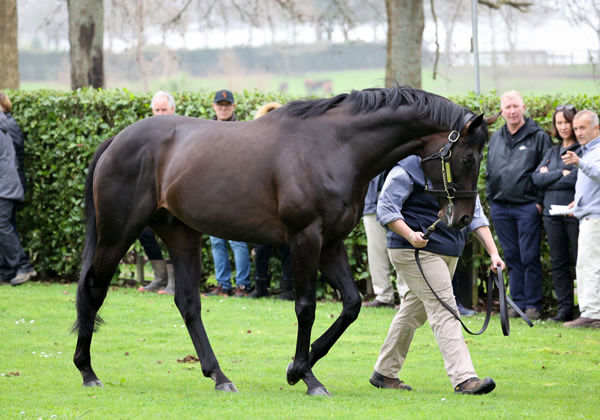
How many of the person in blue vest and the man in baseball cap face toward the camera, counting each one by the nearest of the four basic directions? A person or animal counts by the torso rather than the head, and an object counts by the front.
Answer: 1

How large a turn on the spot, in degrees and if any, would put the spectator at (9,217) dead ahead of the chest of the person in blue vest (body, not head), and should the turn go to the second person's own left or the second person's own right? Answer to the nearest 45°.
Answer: approximately 135° to the second person's own left

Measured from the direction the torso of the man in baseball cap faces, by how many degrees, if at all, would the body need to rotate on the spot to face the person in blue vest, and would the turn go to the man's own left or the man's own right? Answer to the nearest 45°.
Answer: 0° — they already face them

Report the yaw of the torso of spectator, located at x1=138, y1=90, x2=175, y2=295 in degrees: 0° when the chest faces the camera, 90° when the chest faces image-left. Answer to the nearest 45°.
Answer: approximately 45°

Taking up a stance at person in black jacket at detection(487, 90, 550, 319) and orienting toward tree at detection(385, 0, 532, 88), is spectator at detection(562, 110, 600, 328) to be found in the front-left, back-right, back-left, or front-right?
back-right

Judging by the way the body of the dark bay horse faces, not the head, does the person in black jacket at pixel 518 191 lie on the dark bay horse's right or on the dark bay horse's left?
on the dark bay horse's left

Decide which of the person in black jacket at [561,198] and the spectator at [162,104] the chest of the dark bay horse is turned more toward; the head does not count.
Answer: the person in black jacket

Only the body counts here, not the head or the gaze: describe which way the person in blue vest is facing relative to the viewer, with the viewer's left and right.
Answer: facing to the right of the viewer

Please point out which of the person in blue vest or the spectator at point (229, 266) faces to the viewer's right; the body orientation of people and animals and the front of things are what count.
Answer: the person in blue vest

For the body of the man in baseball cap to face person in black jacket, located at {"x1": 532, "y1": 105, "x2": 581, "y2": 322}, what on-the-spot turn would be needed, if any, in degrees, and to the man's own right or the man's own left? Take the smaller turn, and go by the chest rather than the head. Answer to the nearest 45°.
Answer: approximately 45° to the man's own left
